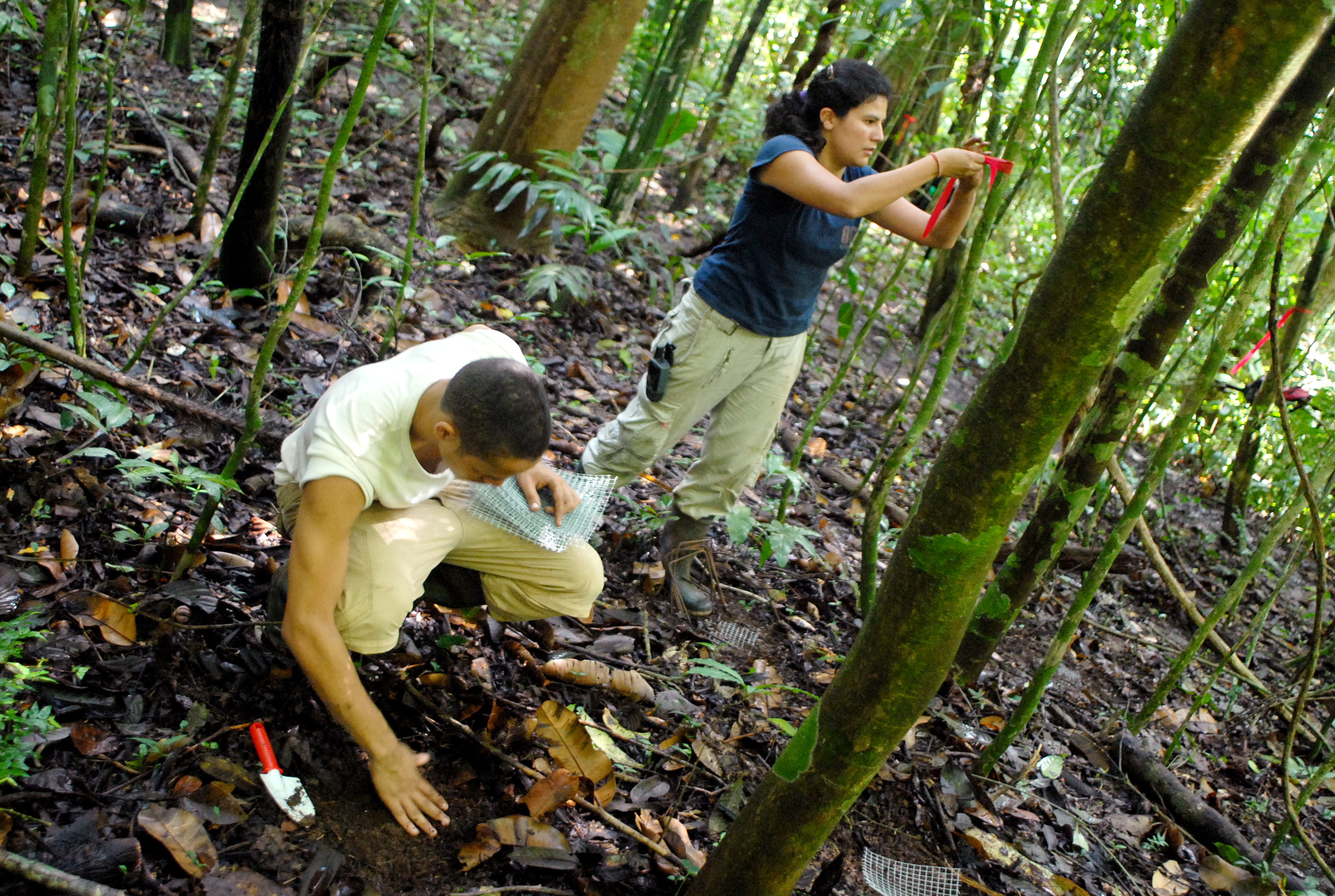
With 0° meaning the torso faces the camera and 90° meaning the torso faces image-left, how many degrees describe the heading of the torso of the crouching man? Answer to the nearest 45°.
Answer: approximately 315°

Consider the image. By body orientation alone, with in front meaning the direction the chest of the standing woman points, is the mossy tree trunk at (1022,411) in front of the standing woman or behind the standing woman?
in front

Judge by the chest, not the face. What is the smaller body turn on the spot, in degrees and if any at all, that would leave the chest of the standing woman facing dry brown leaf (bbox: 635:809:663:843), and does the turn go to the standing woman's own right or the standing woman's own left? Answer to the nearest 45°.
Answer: approximately 45° to the standing woman's own right

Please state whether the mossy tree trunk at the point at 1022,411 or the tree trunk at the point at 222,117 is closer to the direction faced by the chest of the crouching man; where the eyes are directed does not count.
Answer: the mossy tree trunk

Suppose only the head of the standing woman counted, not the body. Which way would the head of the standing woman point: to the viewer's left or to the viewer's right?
to the viewer's right

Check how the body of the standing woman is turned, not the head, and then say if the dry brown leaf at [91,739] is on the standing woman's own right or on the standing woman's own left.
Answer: on the standing woman's own right
